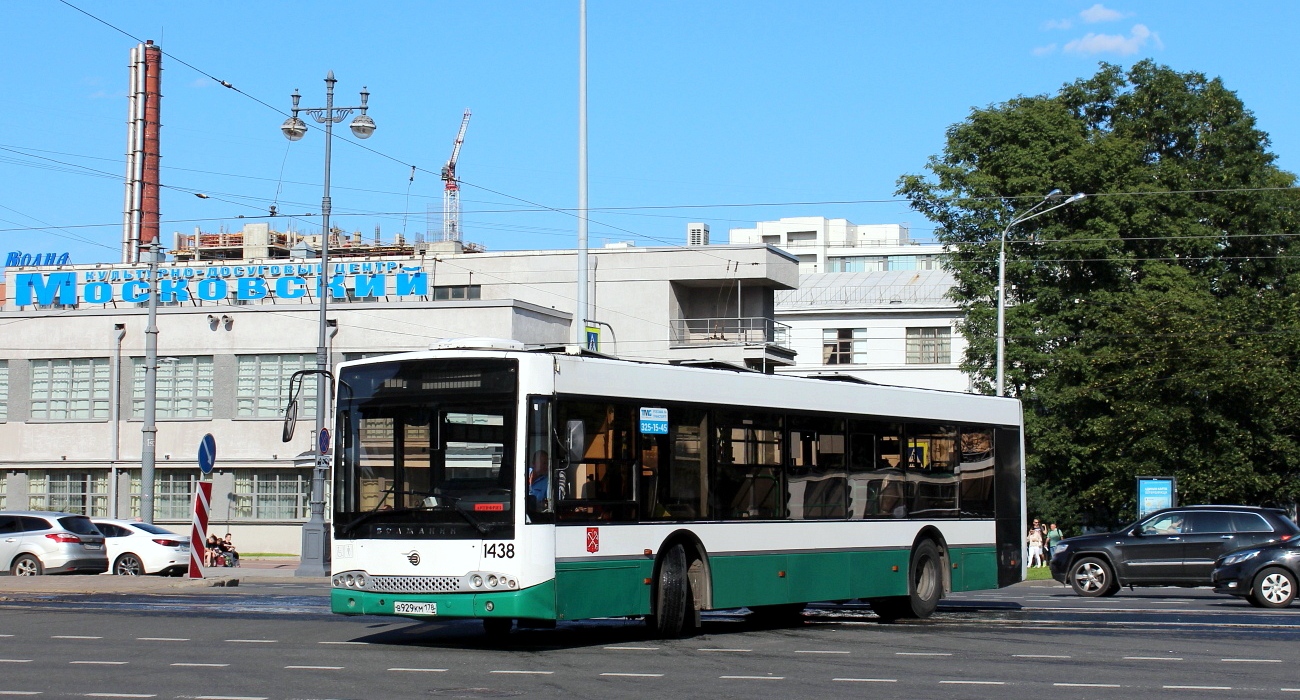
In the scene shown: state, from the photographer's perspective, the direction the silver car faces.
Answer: facing away from the viewer and to the left of the viewer

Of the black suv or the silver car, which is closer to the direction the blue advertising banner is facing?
the black suv

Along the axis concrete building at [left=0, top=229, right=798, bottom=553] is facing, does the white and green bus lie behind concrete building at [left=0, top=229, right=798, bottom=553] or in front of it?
in front

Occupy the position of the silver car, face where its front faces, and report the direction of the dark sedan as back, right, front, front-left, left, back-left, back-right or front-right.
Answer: back

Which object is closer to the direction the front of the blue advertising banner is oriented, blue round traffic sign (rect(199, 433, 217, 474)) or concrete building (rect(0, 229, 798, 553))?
the blue round traffic sign

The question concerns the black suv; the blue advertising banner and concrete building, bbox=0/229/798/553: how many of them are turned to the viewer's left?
1

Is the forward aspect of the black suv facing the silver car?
yes

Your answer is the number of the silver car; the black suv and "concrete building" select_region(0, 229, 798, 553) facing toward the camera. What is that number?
1

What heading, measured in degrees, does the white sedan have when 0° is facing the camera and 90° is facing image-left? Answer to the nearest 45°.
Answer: approximately 135°

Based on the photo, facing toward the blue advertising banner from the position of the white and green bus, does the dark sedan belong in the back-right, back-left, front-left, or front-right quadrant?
front-right

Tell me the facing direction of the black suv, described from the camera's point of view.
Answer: facing to the left of the viewer

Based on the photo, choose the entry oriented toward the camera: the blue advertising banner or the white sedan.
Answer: the blue advertising banner

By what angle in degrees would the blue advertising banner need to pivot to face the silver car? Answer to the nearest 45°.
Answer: approximately 45° to its right

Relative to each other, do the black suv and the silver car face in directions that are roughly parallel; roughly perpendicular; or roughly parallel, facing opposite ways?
roughly parallel
